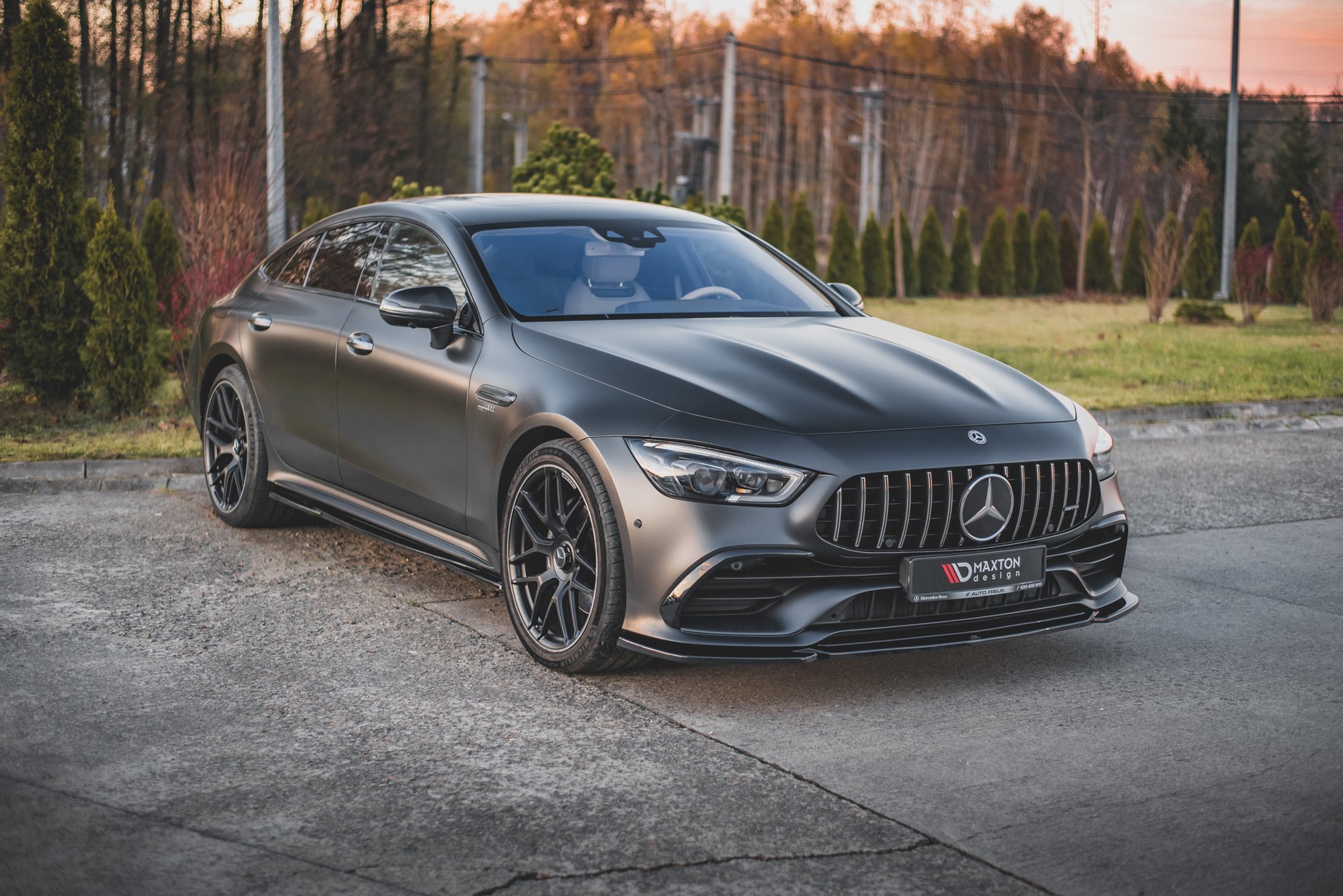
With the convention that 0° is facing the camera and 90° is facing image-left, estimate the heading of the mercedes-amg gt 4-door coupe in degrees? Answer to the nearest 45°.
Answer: approximately 315°

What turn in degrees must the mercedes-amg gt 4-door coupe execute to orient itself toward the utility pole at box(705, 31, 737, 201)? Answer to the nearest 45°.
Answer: approximately 135° to its left

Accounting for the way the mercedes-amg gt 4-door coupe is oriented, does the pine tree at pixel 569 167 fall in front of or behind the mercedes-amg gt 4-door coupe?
behind

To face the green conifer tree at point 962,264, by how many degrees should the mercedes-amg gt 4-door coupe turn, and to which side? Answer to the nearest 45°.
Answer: approximately 135° to its left

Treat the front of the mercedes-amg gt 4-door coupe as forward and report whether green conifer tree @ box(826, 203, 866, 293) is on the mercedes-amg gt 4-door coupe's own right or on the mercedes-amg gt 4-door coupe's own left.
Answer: on the mercedes-amg gt 4-door coupe's own left

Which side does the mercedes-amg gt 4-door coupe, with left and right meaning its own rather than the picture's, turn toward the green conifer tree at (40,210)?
back

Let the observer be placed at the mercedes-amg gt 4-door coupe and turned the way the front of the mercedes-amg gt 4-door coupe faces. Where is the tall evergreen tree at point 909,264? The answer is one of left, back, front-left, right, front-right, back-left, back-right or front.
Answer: back-left

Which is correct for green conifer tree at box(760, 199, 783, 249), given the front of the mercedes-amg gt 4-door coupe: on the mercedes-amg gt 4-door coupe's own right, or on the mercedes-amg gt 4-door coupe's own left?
on the mercedes-amg gt 4-door coupe's own left
